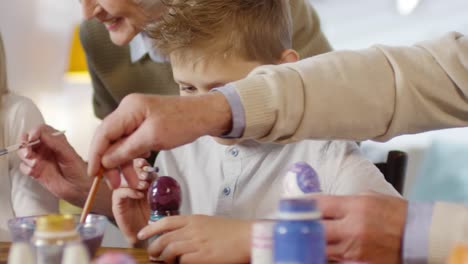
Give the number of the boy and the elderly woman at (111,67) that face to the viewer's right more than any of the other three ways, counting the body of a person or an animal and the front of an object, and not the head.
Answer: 0

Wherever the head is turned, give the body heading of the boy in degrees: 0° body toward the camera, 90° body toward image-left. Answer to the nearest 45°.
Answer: approximately 45°

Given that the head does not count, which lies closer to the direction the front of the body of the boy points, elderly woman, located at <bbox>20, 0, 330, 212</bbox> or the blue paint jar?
the blue paint jar

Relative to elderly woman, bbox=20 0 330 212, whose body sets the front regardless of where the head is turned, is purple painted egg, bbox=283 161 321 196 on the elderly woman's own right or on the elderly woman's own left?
on the elderly woman's own left

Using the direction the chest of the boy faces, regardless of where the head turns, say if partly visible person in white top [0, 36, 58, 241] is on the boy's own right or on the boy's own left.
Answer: on the boy's own right

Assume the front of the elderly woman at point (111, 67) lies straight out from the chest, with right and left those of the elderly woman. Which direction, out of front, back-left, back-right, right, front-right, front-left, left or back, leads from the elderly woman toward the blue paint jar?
front-left

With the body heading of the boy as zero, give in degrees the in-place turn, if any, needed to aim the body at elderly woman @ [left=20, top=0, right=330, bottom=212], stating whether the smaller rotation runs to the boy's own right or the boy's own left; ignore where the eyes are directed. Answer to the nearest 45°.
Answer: approximately 90° to the boy's own right

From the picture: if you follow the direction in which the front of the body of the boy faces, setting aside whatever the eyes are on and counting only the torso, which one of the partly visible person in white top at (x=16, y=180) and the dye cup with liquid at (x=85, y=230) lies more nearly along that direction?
the dye cup with liquid

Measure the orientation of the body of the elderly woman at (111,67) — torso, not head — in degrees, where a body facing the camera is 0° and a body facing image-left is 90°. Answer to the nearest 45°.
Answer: approximately 45°

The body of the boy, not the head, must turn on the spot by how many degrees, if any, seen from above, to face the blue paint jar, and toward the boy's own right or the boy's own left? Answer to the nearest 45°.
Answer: approximately 45° to the boy's own left

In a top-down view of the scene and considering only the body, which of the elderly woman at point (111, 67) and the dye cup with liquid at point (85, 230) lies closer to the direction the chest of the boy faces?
the dye cup with liquid
